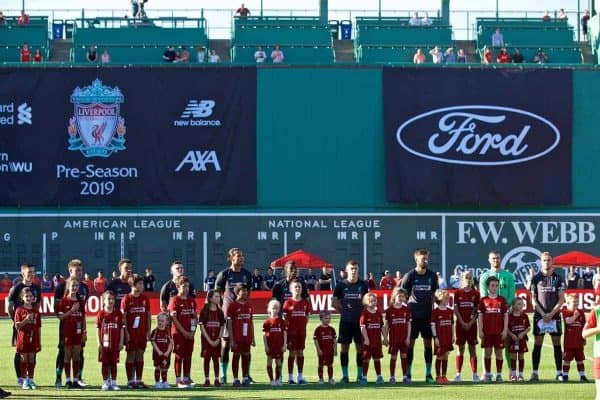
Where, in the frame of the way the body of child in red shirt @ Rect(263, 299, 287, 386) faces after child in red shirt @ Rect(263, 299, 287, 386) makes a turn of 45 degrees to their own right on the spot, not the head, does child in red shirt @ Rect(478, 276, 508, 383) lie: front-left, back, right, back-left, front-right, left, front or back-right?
back-left

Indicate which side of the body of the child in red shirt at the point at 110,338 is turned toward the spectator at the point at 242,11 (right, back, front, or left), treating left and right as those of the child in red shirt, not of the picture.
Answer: back

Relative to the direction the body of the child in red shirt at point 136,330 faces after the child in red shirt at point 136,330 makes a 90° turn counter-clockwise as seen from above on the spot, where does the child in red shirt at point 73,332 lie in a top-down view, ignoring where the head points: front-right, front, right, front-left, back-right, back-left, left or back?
back

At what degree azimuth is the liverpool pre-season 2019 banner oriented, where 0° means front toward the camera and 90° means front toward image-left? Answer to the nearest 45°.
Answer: approximately 0°

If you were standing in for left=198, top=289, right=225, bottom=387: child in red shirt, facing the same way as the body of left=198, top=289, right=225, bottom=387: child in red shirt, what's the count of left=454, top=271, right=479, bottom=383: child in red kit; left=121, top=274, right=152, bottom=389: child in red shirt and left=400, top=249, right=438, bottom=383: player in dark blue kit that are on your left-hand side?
2

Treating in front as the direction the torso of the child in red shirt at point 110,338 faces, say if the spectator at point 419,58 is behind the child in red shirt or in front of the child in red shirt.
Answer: behind

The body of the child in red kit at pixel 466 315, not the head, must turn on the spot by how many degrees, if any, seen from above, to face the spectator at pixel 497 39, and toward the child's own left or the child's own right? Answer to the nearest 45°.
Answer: approximately 180°

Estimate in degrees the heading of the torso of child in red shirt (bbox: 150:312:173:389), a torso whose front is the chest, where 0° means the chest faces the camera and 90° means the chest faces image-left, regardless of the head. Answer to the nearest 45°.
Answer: approximately 0°

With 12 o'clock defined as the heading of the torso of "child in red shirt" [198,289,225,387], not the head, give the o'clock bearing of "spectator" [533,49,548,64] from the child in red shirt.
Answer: The spectator is roughly at 7 o'clock from the child in red shirt.

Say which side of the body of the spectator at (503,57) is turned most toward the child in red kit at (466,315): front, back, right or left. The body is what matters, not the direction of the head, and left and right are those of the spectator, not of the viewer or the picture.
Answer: front

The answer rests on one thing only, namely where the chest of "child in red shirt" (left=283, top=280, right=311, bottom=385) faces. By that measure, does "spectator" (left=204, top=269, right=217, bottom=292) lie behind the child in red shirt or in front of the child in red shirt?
behind

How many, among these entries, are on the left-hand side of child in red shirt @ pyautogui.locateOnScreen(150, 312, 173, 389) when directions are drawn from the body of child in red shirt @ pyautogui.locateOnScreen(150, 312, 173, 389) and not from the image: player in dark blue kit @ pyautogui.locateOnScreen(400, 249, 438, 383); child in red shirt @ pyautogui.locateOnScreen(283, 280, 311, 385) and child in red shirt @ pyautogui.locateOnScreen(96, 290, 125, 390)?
2

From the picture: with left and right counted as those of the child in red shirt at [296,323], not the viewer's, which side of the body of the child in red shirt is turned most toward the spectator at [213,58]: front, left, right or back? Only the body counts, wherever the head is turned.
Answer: back

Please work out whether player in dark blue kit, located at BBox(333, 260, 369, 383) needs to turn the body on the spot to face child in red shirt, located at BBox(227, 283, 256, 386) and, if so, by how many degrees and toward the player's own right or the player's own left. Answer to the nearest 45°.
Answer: approximately 90° to the player's own right
